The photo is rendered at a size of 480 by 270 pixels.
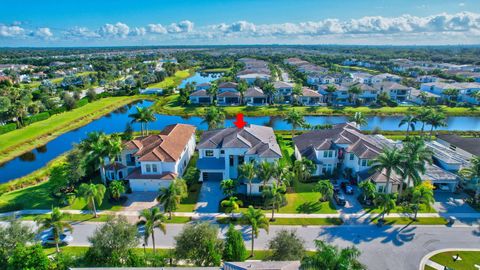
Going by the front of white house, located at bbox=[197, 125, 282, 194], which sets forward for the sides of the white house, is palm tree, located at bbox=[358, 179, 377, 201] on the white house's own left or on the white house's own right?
on the white house's own left

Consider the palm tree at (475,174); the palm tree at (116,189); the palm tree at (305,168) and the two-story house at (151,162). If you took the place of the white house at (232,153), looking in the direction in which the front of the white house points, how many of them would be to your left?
2

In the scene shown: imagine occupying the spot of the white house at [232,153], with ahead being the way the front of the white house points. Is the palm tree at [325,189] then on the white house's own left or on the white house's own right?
on the white house's own left

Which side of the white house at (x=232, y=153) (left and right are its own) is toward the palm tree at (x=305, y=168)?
left

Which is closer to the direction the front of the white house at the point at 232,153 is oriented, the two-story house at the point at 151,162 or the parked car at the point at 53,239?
the parked car

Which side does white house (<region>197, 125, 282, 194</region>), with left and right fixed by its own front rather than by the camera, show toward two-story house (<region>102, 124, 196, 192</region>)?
right

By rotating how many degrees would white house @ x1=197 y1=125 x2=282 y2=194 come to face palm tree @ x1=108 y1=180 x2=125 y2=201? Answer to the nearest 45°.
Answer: approximately 45° to its right

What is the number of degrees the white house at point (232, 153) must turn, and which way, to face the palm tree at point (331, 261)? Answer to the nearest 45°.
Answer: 0° — it already faces it

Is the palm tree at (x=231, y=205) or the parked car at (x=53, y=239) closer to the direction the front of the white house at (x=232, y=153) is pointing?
the palm tree

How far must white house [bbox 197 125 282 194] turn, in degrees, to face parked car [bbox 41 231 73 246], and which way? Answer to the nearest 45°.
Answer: approximately 45° to its right

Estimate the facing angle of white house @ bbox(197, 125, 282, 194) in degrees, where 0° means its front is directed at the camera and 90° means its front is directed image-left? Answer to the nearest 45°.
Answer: approximately 0°
